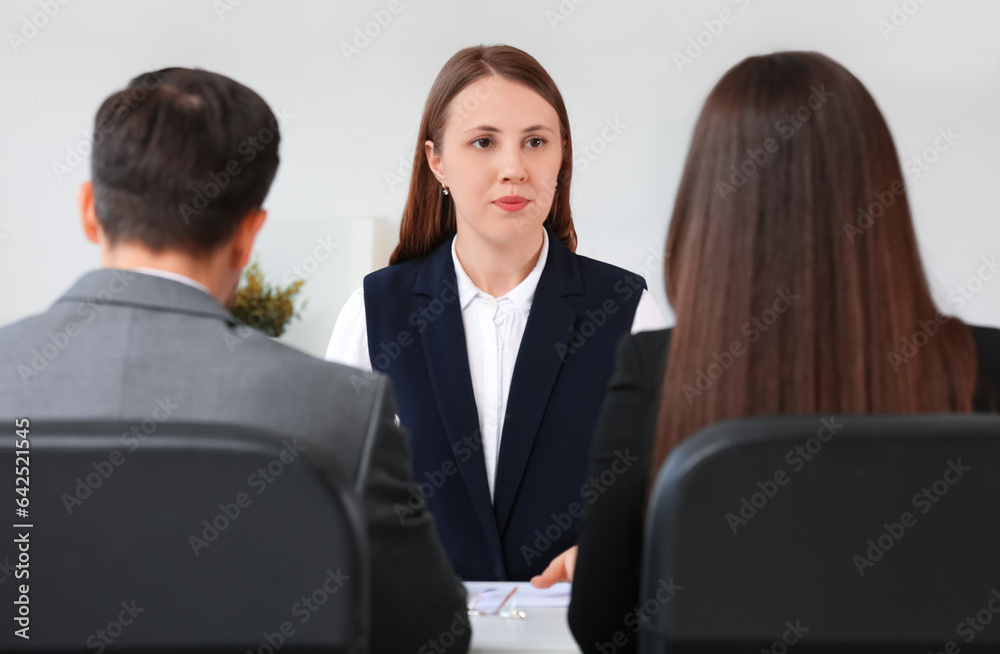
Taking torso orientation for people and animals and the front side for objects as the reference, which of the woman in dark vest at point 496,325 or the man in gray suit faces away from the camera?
the man in gray suit

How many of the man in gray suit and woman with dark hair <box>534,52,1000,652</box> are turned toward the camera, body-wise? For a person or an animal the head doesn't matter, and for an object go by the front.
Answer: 0

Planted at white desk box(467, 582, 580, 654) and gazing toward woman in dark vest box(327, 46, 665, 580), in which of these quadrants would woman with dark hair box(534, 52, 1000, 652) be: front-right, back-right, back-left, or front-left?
back-right

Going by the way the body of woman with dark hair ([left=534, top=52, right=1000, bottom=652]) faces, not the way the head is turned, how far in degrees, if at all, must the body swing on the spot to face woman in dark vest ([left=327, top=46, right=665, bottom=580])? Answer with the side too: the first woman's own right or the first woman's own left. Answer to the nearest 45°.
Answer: approximately 45° to the first woman's own left

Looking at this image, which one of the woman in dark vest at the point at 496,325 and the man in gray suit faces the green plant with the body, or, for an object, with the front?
the man in gray suit

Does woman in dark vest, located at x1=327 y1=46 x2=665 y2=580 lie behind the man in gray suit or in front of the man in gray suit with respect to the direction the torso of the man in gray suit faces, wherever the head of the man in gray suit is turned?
in front

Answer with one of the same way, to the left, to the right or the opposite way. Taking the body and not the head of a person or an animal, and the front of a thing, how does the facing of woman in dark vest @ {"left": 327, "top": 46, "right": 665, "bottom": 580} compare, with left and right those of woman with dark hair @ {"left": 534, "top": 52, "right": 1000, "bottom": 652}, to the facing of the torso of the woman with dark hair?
the opposite way

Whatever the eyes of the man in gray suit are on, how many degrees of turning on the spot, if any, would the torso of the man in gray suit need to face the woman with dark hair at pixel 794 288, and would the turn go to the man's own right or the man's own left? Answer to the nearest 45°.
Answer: approximately 90° to the man's own right

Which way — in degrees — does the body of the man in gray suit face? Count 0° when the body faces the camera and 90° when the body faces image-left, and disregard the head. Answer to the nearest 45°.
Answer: approximately 180°

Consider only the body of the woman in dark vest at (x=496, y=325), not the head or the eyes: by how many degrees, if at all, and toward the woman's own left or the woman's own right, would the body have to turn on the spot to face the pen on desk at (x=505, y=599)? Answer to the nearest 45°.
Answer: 0° — they already face it

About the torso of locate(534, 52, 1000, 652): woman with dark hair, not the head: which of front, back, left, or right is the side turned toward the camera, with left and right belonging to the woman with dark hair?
back

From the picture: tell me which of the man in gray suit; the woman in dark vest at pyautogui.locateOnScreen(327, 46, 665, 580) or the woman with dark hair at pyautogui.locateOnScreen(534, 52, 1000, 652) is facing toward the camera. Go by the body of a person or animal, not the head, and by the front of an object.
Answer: the woman in dark vest

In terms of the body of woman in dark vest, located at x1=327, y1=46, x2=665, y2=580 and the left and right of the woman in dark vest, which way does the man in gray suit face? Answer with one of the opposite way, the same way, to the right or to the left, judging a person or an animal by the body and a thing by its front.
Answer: the opposite way

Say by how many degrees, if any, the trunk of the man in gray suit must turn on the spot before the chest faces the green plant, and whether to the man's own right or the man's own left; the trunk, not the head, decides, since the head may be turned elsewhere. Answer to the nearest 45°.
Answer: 0° — they already face it

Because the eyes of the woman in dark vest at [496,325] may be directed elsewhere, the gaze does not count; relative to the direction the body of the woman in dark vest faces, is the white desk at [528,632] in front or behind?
in front

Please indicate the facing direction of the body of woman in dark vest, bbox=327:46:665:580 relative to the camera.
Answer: toward the camera
